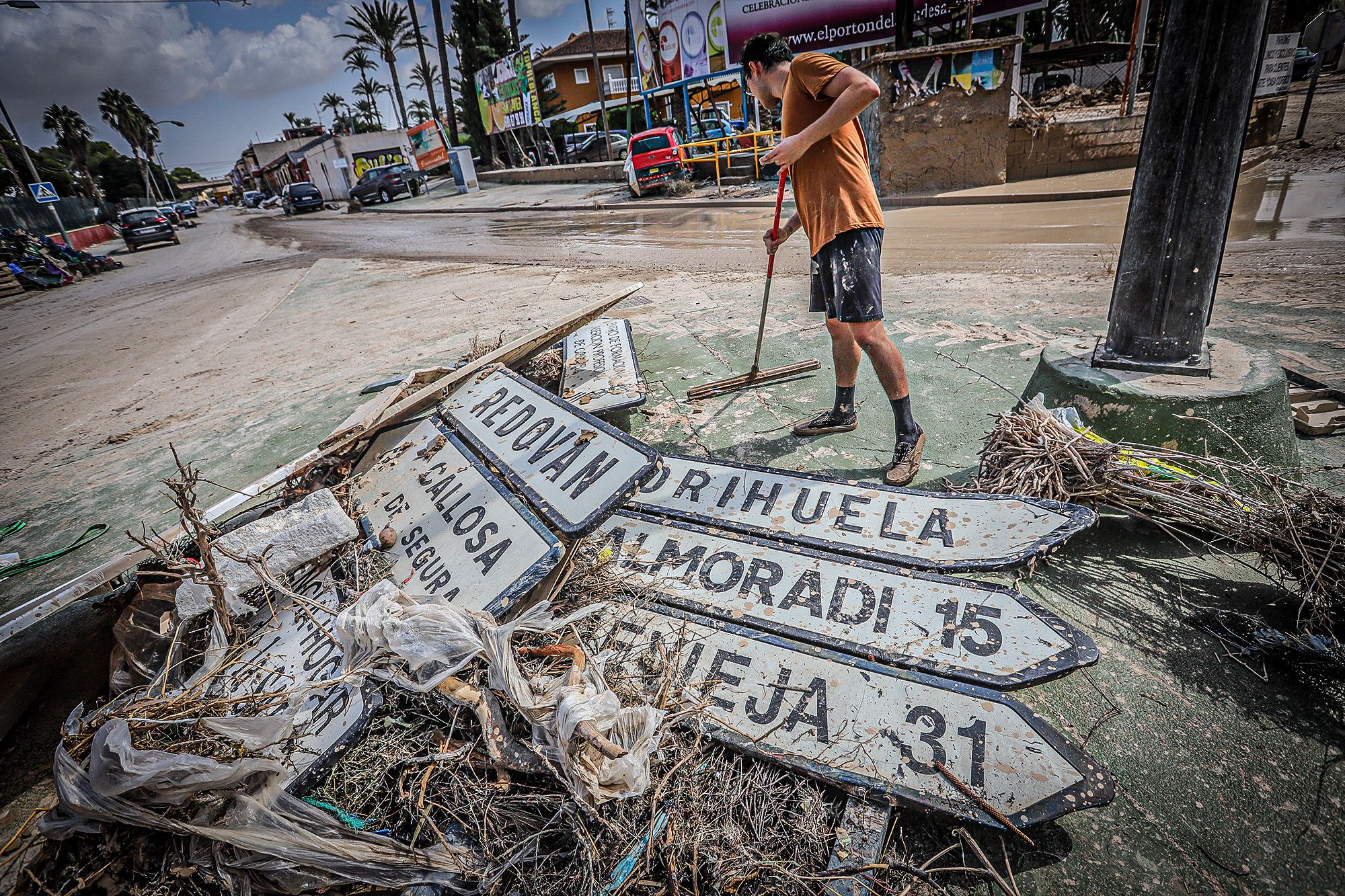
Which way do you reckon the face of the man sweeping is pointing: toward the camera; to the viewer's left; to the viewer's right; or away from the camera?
to the viewer's left

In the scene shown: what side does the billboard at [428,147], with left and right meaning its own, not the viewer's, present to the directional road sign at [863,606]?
front

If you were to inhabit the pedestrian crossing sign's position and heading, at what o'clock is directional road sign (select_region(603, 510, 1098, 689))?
The directional road sign is roughly at 12 o'clock from the pedestrian crossing sign.

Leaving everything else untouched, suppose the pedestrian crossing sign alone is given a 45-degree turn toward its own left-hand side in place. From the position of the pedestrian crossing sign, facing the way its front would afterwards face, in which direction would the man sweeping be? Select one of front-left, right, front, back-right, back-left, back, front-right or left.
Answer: front-right

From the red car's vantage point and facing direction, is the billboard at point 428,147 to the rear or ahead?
ahead

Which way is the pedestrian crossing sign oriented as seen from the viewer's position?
toward the camera

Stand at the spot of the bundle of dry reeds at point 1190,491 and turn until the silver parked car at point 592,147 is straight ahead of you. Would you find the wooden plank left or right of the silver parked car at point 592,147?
left

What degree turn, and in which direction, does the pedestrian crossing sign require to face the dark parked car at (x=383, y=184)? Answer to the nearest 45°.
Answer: approximately 90° to its left

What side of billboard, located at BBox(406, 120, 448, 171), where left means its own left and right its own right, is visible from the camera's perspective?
front

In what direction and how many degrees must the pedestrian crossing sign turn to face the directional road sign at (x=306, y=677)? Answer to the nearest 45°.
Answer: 0° — it already faces it
